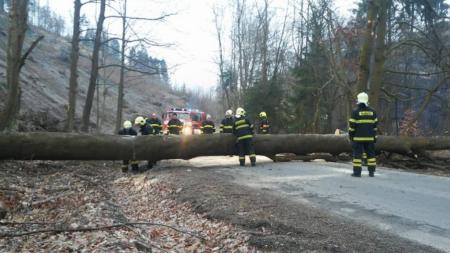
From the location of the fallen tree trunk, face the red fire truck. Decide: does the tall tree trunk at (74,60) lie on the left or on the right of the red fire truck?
left

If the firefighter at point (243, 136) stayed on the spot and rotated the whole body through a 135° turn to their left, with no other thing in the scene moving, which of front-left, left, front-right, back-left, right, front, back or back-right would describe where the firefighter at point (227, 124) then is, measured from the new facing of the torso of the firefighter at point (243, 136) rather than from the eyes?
back

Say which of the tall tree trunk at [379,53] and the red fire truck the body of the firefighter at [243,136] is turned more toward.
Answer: the red fire truck
